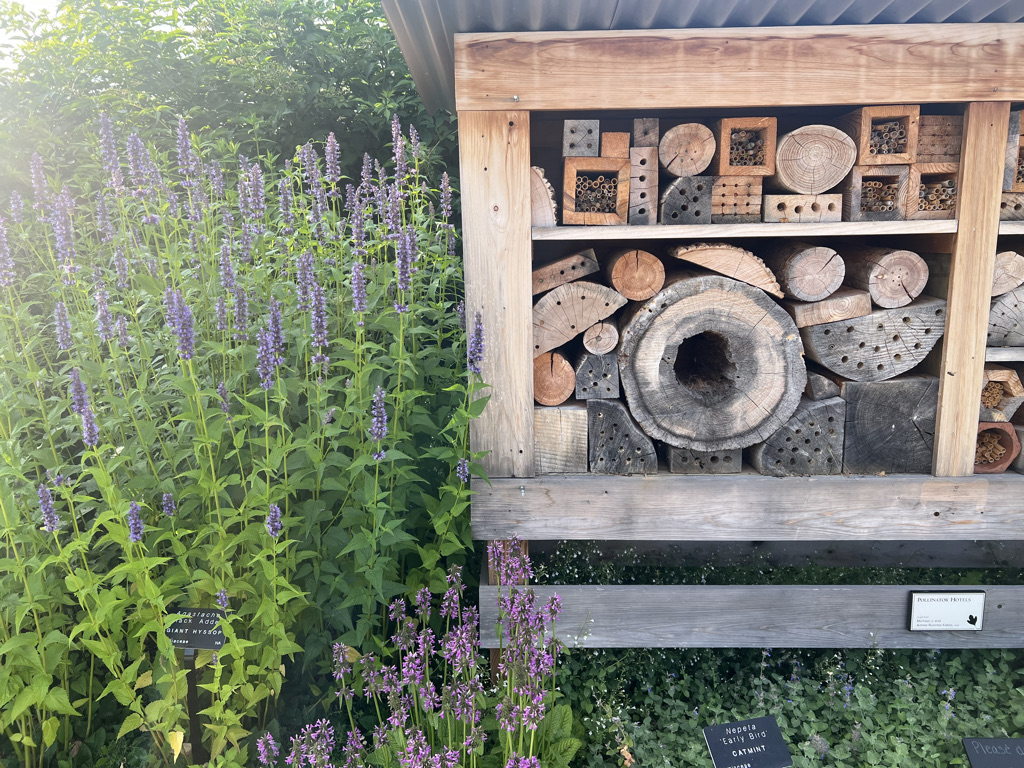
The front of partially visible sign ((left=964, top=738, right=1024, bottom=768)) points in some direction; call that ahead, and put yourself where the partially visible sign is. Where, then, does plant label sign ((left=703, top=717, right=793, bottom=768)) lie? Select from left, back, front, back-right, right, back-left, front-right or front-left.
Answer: front-right

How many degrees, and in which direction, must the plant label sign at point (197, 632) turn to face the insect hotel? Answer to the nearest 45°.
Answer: approximately 90° to its left

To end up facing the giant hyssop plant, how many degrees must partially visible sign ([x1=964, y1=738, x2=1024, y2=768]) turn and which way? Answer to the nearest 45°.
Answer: approximately 45° to its right

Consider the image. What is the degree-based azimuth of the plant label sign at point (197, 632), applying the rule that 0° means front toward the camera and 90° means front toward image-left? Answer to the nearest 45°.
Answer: approximately 0°

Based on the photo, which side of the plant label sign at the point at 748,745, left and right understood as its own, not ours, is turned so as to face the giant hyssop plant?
right

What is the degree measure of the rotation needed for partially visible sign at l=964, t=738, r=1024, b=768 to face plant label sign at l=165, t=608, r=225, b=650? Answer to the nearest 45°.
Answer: approximately 45° to its right
